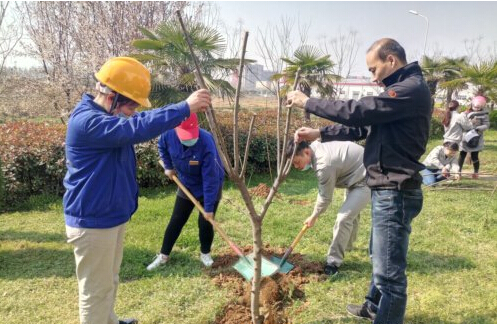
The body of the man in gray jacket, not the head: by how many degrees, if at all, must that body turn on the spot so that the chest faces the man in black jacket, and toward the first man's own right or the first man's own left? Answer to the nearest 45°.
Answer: approximately 90° to the first man's own left

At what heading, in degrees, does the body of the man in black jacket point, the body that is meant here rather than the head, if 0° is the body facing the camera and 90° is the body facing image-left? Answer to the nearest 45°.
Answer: approximately 90°

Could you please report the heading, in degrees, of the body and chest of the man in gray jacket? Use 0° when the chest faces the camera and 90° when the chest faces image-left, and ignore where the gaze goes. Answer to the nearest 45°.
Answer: approximately 90°

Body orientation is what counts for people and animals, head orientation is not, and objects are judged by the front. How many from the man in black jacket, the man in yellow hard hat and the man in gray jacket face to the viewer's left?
2

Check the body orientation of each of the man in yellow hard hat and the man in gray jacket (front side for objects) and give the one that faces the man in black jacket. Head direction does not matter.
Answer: the man in yellow hard hat

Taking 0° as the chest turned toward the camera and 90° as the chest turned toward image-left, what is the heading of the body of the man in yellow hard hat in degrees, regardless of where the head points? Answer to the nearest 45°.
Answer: approximately 270°

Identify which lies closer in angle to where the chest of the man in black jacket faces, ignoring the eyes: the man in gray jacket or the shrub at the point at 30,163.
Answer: the shrub

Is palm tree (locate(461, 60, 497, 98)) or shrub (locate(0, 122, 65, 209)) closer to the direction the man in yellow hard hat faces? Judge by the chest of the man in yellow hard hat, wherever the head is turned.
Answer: the palm tree

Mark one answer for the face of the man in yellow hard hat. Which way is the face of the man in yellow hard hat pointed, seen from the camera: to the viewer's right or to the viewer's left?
to the viewer's right
